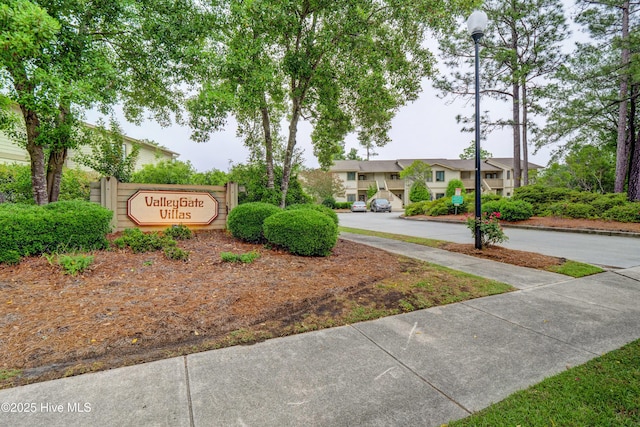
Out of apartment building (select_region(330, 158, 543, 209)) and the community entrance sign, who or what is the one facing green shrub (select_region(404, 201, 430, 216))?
the apartment building

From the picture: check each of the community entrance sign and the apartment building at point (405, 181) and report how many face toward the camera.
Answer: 2

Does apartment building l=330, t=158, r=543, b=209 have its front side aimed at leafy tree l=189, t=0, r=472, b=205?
yes

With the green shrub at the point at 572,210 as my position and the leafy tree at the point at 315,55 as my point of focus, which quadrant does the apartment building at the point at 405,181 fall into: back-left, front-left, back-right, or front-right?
back-right

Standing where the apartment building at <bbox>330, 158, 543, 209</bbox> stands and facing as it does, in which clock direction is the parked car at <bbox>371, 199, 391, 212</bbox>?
The parked car is roughly at 12 o'clock from the apartment building.

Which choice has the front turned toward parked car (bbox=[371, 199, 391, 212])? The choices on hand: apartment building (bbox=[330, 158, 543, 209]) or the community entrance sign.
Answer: the apartment building

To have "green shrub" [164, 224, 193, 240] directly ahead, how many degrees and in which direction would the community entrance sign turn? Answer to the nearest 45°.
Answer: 0° — it already faces it

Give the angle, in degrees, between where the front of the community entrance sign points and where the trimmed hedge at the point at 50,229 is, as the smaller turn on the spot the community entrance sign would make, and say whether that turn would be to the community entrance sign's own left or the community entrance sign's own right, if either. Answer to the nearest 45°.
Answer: approximately 45° to the community entrance sign's own right

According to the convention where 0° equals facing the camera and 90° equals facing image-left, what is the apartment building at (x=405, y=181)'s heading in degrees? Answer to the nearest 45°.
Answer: approximately 0°
